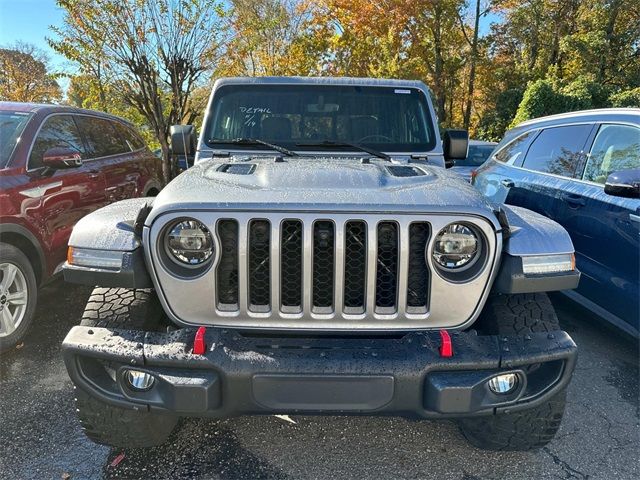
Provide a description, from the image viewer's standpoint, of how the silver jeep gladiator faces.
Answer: facing the viewer

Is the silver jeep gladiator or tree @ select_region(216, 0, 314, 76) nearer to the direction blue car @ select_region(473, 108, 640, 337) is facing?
the silver jeep gladiator

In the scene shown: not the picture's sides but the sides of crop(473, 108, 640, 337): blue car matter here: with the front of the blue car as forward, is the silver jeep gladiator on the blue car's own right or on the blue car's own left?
on the blue car's own right

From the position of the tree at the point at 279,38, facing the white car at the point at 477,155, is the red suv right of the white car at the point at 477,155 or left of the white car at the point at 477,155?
right

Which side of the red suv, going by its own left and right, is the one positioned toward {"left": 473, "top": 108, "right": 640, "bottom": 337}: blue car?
left

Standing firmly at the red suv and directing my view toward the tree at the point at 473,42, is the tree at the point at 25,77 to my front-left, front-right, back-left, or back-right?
front-left

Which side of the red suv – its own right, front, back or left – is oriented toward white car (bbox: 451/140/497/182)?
back

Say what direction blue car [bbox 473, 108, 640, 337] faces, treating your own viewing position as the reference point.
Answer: facing the viewer and to the right of the viewer

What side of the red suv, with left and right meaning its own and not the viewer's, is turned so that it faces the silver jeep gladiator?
left

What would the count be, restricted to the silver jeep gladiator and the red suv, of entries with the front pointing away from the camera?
0

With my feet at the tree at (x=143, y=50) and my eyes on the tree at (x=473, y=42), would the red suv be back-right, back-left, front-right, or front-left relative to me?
back-right
